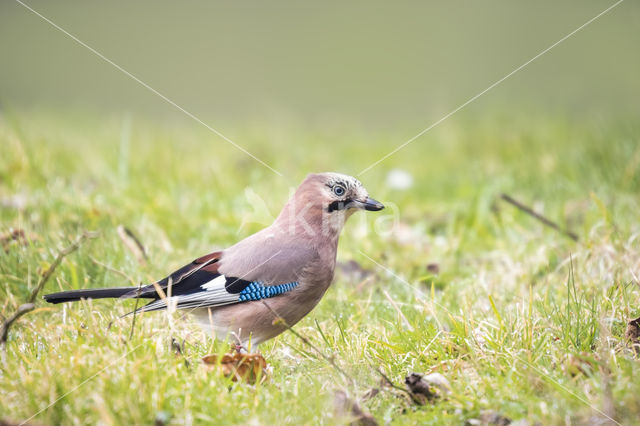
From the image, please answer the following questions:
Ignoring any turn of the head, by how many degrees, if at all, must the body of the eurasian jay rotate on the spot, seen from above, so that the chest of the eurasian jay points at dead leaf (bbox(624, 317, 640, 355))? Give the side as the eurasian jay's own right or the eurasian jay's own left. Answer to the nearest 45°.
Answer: approximately 45° to the eurasian jay's own right

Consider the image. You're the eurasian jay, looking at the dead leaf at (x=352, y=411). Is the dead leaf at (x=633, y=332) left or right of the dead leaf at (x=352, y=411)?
left

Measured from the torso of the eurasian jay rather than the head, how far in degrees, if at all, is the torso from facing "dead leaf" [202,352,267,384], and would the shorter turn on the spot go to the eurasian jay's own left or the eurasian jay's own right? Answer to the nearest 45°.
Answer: approximately 90° to the eurasian jay's own right

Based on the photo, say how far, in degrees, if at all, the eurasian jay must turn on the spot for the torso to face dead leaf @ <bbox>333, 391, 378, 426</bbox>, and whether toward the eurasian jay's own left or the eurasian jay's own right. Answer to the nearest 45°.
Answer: approximately 90° to the eurasian jay's own right

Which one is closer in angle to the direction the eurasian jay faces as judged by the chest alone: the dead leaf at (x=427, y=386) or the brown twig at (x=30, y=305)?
the dead leaf

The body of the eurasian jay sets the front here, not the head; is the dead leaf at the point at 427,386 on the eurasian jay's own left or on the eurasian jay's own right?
on the eurasian jay's own right

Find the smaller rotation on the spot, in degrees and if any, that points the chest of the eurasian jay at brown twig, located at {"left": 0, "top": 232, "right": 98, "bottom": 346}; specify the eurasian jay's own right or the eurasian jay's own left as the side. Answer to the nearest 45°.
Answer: approximately 135° to the eurasian jay's own right

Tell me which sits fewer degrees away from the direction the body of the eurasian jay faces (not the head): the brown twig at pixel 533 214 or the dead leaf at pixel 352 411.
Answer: the brown twig

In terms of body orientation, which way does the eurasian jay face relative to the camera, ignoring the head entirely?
to the viewer's right

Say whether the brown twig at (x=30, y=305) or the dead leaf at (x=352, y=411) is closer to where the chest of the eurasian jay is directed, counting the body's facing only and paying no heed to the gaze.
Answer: the dead leaf
